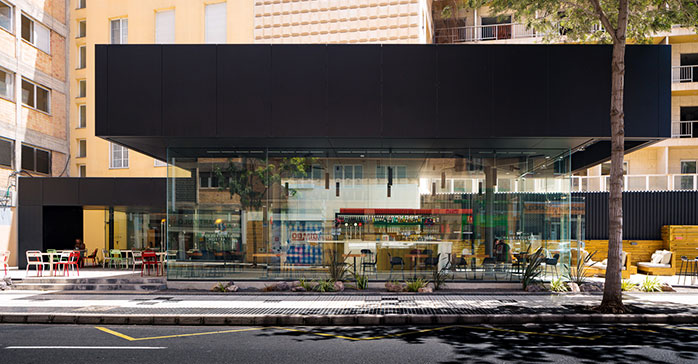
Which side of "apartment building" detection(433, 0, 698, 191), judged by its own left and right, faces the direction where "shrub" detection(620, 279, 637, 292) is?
front

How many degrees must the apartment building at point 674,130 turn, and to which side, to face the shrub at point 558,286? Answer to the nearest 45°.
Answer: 0° — it already faces it

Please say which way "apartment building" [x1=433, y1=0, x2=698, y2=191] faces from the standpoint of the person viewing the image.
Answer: facing the viewer

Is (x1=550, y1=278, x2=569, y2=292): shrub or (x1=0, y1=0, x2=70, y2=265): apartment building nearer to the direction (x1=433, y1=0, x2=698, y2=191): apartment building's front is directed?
the shrub

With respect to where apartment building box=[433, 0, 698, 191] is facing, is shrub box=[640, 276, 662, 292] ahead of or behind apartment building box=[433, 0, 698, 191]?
ahead

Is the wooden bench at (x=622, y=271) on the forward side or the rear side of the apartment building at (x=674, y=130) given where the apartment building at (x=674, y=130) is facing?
on the forward side

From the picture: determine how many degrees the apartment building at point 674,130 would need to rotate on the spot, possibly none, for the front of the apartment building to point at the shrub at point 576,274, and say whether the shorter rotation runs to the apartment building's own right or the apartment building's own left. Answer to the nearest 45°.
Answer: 0° — it already faces it
